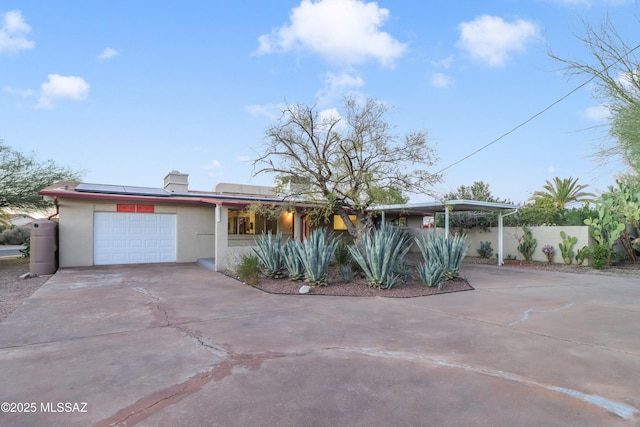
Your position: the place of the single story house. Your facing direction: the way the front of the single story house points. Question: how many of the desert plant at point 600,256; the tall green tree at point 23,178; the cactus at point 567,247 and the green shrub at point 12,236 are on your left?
2

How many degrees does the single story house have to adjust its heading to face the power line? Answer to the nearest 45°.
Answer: approximately 90° to its left

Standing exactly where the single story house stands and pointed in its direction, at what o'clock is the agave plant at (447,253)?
The agave plant is roughly at 10 o'clock from the single story house.

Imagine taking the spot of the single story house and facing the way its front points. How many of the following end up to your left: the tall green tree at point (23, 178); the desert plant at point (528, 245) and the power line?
2

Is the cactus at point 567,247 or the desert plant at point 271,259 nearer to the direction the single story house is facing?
the desert plant

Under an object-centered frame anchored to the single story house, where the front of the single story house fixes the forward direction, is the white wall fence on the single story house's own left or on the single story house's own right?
on the single story house's own left

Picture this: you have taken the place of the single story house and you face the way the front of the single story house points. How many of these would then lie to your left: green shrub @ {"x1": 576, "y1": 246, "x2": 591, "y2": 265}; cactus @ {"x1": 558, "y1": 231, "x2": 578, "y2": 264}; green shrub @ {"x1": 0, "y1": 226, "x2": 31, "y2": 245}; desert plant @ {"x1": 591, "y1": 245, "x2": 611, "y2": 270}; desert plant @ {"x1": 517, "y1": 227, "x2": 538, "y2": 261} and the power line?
5

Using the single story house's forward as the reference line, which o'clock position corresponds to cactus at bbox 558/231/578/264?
The cactus is roughly at 9 o'clock from the single story house.

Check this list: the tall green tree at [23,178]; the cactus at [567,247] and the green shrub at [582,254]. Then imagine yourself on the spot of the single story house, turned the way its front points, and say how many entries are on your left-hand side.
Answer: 2

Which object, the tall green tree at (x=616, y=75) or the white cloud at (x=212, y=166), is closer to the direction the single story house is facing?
the tall green tree

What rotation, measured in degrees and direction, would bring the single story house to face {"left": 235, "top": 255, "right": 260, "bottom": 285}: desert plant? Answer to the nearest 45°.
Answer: approximately 45° to its left

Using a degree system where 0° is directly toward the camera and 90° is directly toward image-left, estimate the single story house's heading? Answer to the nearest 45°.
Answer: approximately 0°

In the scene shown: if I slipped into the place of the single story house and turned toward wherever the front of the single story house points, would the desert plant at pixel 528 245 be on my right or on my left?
on my left

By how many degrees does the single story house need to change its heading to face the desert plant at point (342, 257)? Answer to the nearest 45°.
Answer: approximately 45° to its left

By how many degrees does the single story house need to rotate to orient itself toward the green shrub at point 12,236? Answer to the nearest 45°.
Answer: approximately 135° to its right
